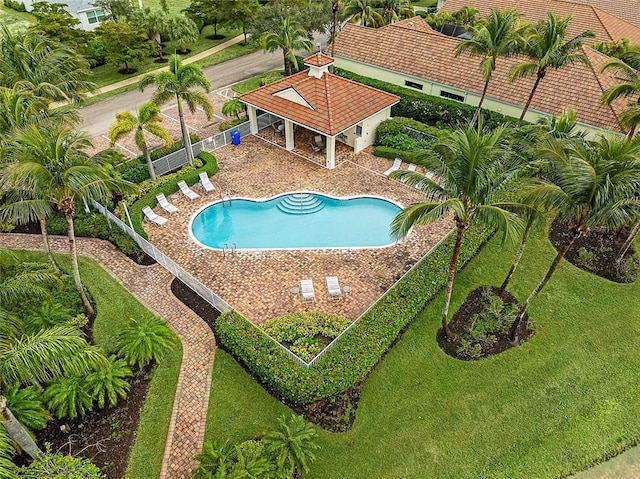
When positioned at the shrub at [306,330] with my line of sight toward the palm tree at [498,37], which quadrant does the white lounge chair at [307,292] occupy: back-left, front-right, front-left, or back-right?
front-left

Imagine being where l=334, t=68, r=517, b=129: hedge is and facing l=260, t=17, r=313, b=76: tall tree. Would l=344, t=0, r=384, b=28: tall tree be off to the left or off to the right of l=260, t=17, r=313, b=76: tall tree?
right

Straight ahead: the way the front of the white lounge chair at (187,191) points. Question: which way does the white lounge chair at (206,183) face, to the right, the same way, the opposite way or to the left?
the same way

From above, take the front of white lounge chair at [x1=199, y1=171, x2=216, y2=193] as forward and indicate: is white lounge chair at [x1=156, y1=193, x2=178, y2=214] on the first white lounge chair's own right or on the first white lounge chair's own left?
on the first white lounge chair's own right

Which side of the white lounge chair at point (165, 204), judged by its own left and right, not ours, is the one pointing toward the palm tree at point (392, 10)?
left

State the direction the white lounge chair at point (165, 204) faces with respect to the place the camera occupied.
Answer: facing the viewer and to the right of the viewer

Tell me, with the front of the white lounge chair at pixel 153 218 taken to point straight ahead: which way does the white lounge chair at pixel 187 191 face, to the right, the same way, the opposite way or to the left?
the same way

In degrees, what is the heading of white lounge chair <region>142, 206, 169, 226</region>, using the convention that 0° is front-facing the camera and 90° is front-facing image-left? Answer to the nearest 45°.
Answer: approximately 315°

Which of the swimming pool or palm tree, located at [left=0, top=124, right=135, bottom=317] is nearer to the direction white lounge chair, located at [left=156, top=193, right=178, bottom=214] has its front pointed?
the swimming pool

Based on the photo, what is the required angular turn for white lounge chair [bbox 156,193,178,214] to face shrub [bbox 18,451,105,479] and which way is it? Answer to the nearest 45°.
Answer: approximately 45° to its right

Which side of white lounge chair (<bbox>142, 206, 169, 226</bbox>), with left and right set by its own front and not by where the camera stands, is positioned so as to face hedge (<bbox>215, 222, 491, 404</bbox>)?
front

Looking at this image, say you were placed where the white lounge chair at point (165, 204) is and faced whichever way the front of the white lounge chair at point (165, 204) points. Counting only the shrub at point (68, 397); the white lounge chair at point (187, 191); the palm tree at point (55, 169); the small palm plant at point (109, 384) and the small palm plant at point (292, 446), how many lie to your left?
1

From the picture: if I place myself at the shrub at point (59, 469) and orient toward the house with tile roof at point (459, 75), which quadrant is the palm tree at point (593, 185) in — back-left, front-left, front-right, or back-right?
front-right

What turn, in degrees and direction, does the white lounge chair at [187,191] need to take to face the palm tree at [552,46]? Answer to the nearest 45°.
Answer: approximately 45° to its left

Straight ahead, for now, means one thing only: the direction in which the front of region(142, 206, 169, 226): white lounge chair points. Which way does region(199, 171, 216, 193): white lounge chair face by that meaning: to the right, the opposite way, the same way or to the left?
the same way

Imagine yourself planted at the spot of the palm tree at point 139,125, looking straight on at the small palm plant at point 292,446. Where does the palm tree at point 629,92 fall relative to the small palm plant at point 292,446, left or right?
left

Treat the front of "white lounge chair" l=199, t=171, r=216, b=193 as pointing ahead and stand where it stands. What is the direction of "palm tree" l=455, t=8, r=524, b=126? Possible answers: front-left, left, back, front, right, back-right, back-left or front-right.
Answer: front-left

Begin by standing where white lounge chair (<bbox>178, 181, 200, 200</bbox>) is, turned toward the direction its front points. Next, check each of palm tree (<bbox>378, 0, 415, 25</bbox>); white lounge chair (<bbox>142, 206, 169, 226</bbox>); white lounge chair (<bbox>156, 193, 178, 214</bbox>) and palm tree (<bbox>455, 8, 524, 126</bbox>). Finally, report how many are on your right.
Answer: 2

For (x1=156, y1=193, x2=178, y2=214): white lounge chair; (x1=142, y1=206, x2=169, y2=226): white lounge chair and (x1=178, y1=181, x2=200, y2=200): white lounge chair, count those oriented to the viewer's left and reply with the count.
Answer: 0

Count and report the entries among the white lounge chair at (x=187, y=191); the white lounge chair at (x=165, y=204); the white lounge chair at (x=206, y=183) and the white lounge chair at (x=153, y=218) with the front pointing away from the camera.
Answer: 0

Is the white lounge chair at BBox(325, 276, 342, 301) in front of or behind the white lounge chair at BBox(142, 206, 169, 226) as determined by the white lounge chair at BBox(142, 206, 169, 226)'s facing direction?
in front

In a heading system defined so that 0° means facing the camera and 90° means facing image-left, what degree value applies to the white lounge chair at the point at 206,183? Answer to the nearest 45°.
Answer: approximately 315°

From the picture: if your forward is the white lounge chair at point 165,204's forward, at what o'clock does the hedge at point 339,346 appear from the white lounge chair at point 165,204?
The hedge is roughly at 1 o'clock from the white lounge chair.

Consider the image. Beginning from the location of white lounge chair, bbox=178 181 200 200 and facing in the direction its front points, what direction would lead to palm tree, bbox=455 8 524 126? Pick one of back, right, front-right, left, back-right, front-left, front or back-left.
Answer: front-left
